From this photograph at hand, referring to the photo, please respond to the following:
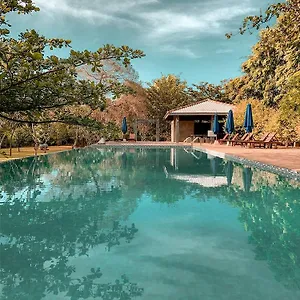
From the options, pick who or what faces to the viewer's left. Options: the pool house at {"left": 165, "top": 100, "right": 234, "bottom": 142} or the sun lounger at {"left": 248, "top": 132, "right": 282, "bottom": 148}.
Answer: the sun lounger

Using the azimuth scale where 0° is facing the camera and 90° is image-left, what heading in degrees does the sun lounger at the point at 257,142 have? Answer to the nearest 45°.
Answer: approximately 90°

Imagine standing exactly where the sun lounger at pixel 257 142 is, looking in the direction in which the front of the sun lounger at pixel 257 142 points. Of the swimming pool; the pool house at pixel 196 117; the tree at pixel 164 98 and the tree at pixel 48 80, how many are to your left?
2

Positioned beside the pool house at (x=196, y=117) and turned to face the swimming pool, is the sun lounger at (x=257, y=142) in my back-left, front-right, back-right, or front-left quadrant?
front-left

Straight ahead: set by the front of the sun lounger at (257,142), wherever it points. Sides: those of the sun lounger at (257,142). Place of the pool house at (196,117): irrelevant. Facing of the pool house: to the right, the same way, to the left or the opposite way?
to the left

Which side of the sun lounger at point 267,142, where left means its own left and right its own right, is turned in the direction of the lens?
left

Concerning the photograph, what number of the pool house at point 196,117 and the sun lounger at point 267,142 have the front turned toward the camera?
1

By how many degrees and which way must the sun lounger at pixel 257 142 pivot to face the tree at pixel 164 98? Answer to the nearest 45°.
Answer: approximately 45° to its right

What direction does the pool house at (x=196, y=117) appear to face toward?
toward the camera

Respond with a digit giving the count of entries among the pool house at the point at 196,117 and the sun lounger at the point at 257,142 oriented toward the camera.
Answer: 1

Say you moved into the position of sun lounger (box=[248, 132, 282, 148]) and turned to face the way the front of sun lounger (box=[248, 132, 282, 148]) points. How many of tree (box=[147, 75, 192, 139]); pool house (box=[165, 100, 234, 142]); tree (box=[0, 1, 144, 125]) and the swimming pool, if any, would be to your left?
2

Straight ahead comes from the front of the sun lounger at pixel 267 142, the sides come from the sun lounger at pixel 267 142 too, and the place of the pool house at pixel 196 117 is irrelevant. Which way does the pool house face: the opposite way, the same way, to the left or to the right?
to the left
